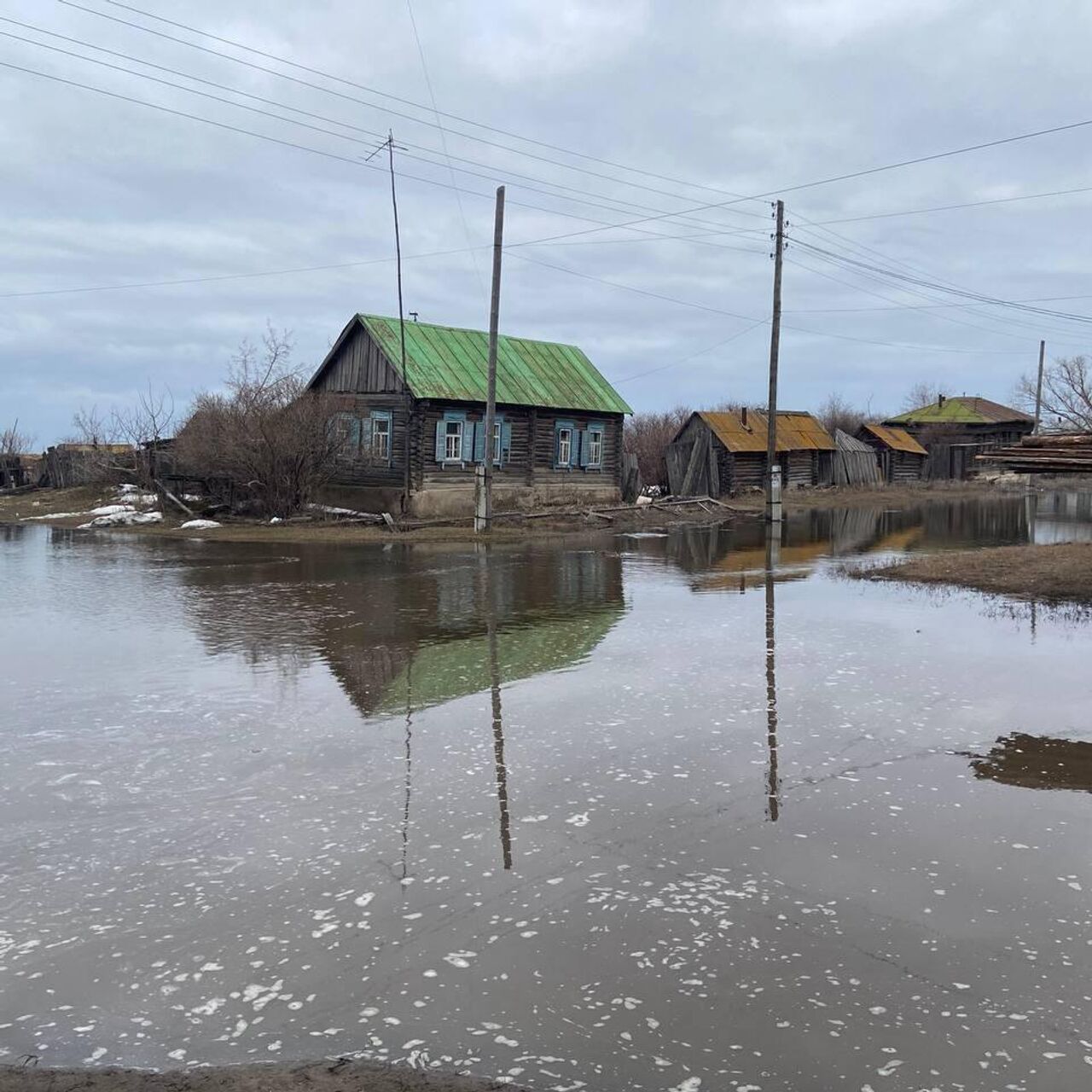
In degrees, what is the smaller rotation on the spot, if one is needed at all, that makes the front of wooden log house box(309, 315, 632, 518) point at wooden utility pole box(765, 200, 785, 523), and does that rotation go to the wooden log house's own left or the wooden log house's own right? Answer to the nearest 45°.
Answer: approximately 45° to the wooden log house's own left

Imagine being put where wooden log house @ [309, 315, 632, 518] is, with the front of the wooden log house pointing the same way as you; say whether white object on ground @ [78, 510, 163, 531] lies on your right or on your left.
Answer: on your right

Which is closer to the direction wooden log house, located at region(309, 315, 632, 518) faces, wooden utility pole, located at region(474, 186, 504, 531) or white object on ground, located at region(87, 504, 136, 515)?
the wooden utility pole

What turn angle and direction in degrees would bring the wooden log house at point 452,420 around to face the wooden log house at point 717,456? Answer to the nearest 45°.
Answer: approximately 90° to its left

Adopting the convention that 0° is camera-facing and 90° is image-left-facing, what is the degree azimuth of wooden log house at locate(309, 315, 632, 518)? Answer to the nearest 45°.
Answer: approximately 315°

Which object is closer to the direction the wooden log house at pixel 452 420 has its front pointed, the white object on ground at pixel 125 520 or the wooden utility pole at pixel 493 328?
the wooden utility pole
